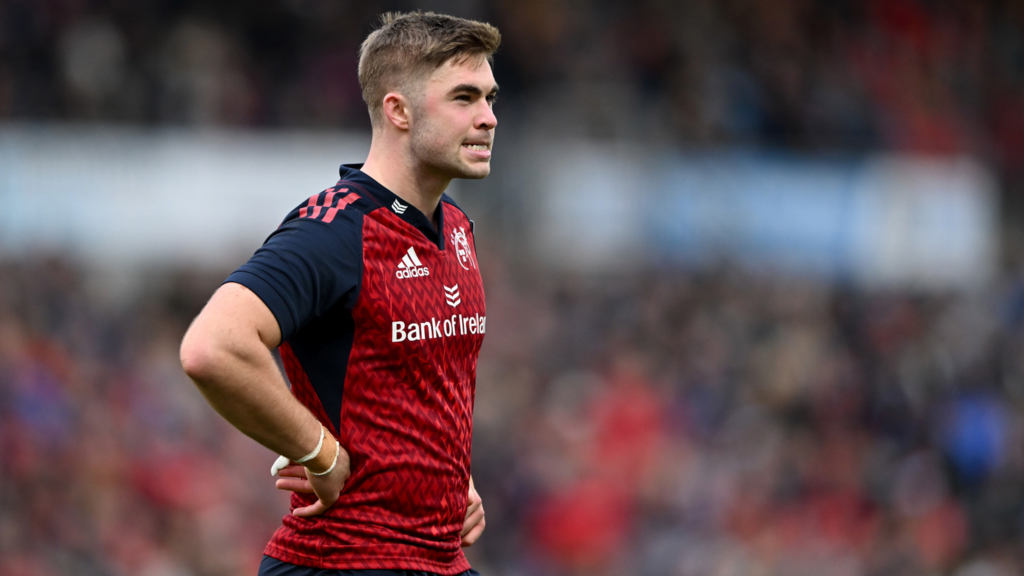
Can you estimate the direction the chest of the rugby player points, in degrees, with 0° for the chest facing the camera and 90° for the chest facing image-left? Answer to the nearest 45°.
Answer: approximately 315°
